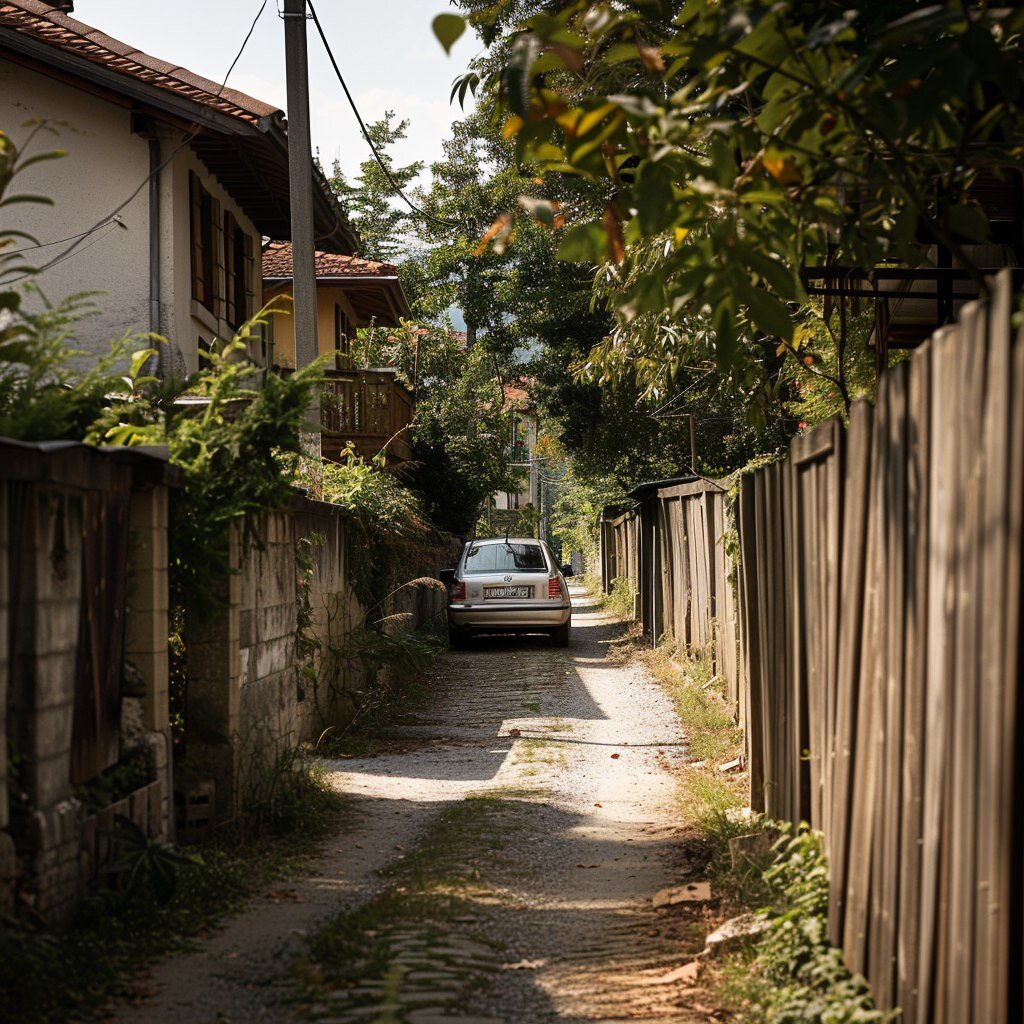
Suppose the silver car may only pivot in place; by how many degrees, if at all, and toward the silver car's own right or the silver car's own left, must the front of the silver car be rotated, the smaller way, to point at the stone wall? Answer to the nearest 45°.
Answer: approximately 180°

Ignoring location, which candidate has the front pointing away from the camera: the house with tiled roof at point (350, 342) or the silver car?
the silver car

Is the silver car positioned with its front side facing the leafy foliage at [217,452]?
no

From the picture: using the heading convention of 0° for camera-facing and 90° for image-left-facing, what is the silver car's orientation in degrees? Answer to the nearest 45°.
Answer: approximately 180°

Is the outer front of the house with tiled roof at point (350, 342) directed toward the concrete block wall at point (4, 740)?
no

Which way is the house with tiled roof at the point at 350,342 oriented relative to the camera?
to the viewer's right

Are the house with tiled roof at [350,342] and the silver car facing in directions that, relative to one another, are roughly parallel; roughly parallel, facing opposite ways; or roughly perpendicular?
roughly perpendicular

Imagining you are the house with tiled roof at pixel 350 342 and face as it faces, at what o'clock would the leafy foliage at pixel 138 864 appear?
The leafy foliage is roughly at 3 o'clock from the house with tiled roof.

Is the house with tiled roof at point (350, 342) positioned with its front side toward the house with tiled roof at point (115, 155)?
no

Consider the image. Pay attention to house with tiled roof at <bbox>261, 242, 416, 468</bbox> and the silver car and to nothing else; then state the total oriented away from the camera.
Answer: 1

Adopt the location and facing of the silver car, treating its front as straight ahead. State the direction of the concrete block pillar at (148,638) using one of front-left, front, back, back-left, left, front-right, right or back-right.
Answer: back

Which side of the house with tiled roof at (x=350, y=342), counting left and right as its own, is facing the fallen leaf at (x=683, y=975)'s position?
right

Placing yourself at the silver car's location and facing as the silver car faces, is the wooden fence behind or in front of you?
behind
